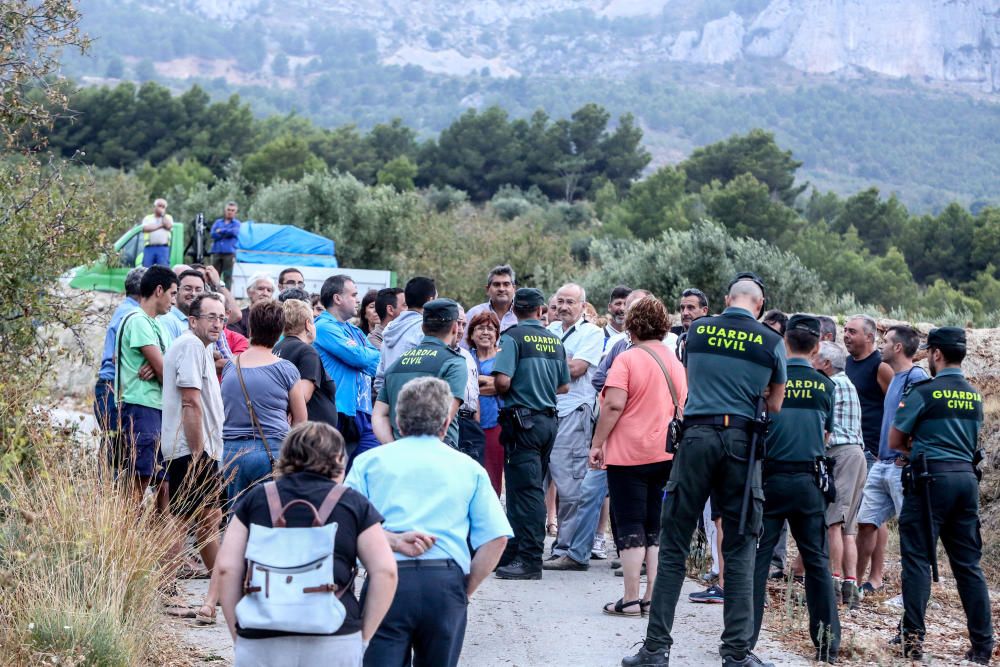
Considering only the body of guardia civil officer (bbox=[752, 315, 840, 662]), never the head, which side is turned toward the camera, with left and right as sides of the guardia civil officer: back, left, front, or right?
back

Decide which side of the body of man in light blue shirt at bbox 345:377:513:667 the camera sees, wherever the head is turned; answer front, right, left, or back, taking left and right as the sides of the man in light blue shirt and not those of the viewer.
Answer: back

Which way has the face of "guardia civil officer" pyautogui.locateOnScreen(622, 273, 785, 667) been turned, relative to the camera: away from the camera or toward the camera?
away from the camera

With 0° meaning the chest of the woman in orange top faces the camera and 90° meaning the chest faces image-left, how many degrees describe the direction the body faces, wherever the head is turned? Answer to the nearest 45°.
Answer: approximately 135°

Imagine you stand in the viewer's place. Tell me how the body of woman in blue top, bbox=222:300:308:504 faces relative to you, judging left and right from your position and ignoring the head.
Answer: facing away from the viewer

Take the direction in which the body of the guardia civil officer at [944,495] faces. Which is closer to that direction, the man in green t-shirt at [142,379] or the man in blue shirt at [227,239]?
the man in blue shirt

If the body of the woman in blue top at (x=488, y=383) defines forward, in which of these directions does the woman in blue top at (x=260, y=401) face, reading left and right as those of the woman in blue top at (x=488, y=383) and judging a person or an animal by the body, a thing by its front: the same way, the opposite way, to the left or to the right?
the opposite way

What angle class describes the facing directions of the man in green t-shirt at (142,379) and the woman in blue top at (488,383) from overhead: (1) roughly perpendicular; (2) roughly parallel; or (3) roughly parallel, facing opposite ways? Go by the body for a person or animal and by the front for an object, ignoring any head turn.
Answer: roughly perpendicular

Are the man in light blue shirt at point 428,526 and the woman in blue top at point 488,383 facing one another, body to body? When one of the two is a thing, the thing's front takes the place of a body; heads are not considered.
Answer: yes

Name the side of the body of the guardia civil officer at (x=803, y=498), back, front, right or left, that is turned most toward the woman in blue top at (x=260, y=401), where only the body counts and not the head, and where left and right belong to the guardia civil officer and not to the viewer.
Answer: left

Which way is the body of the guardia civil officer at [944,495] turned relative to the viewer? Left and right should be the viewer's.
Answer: facing away from the viewer and to the left of the viewer

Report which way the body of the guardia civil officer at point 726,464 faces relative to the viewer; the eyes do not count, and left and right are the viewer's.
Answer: facing away from the viewer

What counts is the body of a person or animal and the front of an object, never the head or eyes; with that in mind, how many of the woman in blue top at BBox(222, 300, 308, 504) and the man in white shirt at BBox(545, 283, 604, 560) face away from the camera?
1

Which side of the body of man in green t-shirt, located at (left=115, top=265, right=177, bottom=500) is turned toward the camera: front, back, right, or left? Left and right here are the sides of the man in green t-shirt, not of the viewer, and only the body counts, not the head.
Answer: right

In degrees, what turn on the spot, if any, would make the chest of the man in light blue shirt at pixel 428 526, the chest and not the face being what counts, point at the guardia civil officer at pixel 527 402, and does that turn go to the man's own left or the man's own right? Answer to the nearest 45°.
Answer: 0° — they already face them
